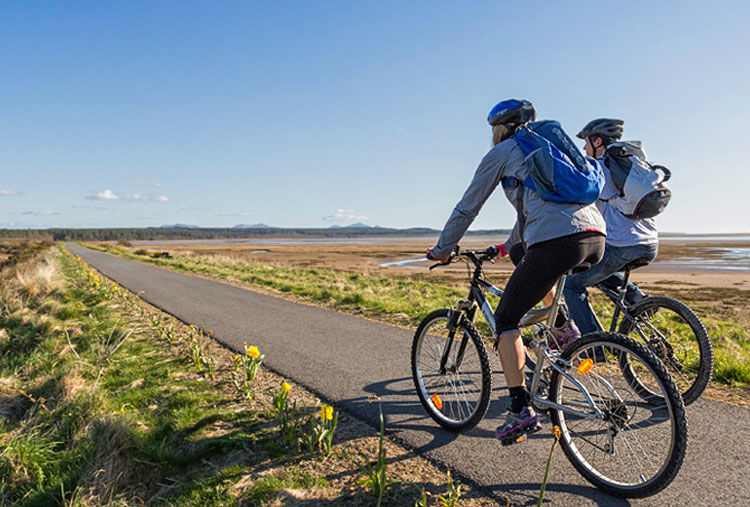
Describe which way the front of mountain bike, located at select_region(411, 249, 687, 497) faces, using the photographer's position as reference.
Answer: facing away from the viewer and to the left of the viewer

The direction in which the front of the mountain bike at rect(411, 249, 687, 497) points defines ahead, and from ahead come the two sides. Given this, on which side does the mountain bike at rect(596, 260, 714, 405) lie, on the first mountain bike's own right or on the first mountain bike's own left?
on the first mountain bike's own right

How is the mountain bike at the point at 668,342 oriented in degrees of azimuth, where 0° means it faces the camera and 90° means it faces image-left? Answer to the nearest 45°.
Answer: approximately 135°

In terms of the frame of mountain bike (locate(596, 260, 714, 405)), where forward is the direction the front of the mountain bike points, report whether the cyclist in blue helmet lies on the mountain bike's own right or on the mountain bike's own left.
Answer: on the mountain bike's own left

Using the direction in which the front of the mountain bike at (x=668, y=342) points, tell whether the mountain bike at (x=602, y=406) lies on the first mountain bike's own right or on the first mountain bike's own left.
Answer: on the first mountain bike's own left

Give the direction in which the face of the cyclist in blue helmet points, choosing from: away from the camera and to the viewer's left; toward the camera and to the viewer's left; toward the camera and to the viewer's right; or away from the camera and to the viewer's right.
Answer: away from the camera and to the viewer's left
